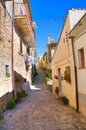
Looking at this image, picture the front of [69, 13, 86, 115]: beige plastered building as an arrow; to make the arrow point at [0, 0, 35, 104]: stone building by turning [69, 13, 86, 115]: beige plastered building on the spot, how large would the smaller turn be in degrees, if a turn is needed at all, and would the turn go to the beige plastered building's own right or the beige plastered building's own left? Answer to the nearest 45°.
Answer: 0° — it already faces it

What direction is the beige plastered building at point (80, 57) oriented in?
to the viewer's left
